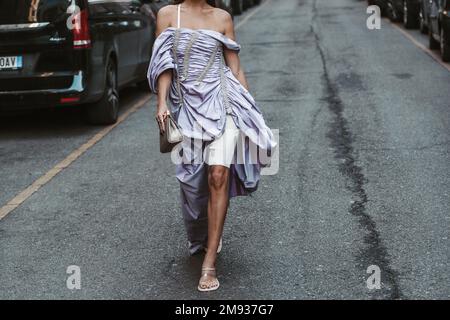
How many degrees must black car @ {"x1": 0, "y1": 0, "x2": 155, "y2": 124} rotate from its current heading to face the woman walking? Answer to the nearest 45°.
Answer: approximately 135° to its right

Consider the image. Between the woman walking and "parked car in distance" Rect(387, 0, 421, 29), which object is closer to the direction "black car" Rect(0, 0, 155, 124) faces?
the parked car in distance

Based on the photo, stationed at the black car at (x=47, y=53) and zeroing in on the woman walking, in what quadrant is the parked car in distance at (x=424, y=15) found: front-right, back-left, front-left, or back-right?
back-left

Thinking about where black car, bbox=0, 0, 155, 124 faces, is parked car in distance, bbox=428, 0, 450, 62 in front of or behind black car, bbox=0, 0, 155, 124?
in front

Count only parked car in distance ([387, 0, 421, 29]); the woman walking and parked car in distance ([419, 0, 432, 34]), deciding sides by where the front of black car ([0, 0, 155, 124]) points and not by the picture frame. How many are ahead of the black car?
2

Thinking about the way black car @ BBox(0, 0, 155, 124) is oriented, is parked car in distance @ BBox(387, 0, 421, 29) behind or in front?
in front

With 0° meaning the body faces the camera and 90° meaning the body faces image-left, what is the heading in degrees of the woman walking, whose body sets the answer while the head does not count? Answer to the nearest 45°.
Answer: approximately 0°

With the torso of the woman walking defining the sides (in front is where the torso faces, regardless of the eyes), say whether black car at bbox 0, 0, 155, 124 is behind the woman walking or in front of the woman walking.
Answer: behind

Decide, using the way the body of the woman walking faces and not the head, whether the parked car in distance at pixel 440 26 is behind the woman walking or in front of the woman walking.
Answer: behind

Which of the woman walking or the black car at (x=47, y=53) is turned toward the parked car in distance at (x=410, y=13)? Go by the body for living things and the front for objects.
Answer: the black car

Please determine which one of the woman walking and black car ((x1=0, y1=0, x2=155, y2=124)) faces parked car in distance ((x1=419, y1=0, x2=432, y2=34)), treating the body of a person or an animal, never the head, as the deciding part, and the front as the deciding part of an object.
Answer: the black car

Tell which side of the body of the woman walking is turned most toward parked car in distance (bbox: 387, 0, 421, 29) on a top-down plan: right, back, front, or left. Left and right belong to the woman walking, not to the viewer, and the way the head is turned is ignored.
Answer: back

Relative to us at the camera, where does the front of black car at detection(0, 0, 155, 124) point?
facing away from the viewer and to the right of the viewer

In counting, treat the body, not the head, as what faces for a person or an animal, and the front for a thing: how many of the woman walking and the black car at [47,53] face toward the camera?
1
